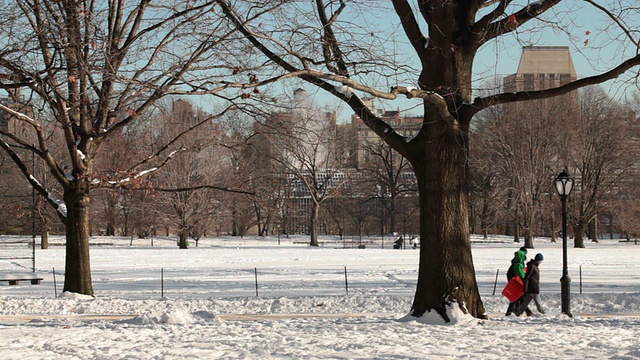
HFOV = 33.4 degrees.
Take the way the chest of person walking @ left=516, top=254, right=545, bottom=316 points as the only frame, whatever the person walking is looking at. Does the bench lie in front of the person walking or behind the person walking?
behind

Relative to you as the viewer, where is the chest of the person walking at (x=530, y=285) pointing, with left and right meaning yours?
facing to the right of the viewer

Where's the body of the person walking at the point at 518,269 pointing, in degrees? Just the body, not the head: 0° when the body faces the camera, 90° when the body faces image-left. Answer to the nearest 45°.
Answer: approximately 270°
